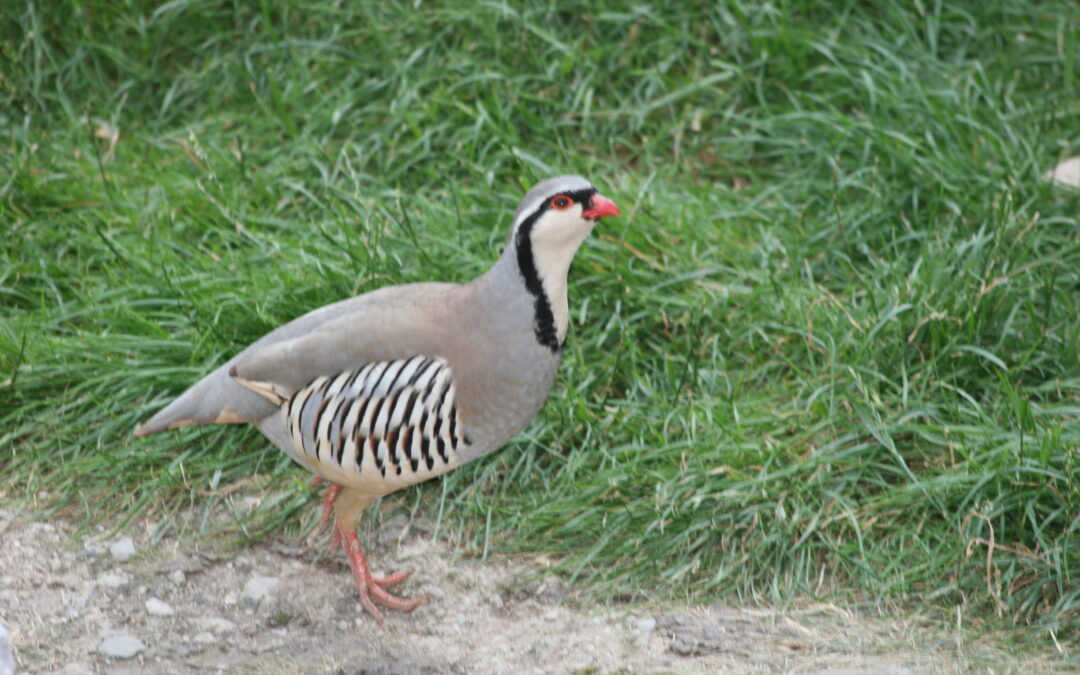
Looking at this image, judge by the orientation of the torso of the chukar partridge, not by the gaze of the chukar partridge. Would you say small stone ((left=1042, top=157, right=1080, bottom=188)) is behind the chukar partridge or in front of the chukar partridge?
in front

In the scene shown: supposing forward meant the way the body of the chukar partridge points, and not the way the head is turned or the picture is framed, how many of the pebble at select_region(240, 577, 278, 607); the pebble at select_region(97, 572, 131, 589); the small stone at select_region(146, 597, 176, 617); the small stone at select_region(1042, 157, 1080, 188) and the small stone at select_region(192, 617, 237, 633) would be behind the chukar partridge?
4

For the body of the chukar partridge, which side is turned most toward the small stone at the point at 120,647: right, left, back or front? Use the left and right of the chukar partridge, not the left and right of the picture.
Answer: back

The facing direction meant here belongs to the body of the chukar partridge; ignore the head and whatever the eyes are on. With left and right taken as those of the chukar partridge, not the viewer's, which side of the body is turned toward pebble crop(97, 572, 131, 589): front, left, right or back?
back

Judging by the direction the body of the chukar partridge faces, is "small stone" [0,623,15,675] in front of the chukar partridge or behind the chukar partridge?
behind

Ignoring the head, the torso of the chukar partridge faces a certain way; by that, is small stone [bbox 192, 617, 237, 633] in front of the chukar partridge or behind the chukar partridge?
behind

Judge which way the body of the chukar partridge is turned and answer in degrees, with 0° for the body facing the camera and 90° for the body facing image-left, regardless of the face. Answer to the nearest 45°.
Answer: approximately 270°

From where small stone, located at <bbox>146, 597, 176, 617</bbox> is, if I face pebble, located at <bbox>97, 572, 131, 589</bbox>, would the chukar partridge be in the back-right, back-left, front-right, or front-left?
back-right

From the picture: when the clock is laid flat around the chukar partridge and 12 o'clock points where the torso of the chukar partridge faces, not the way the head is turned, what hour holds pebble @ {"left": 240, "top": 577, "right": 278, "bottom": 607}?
The pebble is roughly at 6 o'clock from the chukar partridge.

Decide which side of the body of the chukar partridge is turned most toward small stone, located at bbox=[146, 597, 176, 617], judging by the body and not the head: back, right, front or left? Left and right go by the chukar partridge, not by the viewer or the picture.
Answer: back
